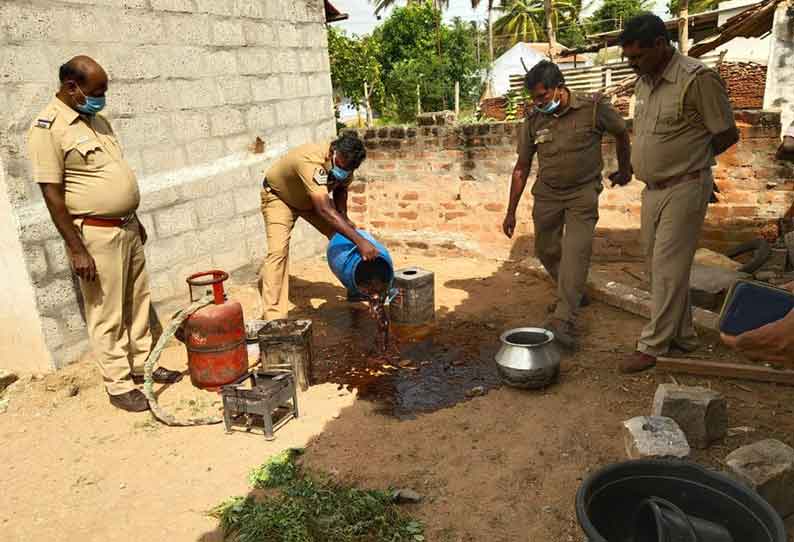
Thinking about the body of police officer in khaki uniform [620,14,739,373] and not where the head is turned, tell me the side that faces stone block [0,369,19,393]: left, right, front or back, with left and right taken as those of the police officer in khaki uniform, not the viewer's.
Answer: front

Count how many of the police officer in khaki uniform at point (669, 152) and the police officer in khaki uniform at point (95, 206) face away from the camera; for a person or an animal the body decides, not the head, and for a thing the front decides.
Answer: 0

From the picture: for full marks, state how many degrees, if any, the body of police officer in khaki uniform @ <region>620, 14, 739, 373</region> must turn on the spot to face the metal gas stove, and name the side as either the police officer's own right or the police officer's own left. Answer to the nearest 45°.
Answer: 0° — they already face it

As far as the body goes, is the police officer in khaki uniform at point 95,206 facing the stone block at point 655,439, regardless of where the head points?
yes

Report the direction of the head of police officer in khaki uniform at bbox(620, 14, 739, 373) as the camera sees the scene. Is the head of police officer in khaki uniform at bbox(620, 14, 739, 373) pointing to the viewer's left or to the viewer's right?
to the viewer's left

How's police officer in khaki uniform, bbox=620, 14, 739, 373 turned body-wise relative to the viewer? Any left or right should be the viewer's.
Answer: facing the viewer and to the left of the viewer

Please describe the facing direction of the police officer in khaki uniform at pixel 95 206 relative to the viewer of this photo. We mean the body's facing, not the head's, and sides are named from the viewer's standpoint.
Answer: facing the viewer and to the right of the viewer

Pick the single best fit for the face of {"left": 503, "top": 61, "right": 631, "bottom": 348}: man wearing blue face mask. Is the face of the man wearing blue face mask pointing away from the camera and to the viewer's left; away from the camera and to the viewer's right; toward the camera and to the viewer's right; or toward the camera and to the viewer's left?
toward the camera and to the viewer's left

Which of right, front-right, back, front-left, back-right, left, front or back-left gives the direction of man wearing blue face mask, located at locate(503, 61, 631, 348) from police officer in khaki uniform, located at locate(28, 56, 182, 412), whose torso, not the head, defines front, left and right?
front-left
